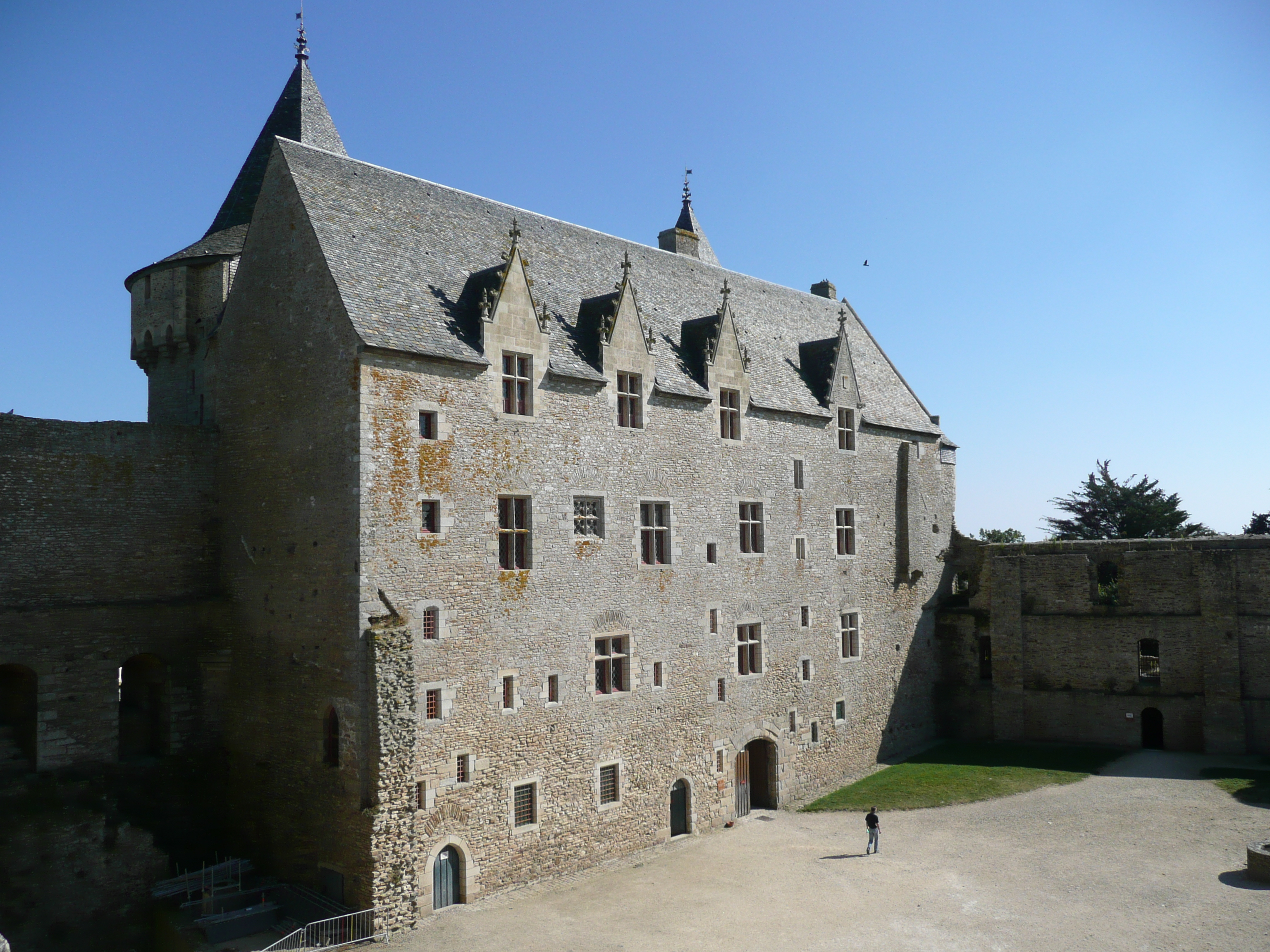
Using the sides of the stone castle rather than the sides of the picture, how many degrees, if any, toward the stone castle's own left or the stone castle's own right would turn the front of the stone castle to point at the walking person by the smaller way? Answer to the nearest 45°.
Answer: approximately 45° to the stone castle's own left

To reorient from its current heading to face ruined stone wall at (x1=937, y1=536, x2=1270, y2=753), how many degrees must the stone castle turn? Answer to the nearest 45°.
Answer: approximately 90° to its left
